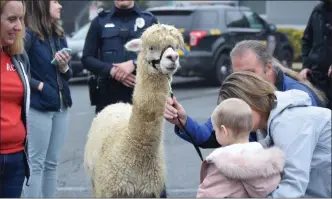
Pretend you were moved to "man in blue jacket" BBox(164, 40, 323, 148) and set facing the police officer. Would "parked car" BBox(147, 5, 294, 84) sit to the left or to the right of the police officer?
right

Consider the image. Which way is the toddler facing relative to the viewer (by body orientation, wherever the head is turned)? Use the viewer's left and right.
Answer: facing away from the viewer and to the left of the viewer

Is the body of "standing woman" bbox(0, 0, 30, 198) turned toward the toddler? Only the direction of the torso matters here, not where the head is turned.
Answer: yes

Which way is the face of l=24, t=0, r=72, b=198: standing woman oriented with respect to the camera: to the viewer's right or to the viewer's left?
to the viewer's right

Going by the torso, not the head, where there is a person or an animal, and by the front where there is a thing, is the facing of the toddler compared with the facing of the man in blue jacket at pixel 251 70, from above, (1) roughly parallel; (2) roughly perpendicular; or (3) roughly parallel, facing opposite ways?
roughly perpendicular

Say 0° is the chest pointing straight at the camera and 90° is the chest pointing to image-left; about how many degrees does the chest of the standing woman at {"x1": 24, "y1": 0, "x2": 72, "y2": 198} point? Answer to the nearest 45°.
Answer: approximately 315°

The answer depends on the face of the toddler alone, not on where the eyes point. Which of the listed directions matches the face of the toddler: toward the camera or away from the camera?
away from the camera

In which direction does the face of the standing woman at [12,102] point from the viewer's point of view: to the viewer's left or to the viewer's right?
to the viewer's right

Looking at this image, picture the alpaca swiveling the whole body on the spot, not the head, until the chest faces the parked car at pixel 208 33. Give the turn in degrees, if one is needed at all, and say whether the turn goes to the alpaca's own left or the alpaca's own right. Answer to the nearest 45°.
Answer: approximately 135° to the alpaca's own left

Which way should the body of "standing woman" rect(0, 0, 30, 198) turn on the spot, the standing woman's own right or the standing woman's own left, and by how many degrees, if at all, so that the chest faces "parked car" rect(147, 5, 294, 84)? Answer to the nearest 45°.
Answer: approximately 90° to the standing woman's own left

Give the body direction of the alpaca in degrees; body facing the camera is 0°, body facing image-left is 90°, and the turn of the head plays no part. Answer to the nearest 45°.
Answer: approximately 315°

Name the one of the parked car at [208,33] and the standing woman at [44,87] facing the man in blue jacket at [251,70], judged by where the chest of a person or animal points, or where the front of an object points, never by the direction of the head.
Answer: the standing woman

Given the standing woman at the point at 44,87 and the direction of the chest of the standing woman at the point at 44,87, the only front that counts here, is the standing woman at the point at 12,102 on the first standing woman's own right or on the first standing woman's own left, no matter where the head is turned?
on the first standing woman's own right

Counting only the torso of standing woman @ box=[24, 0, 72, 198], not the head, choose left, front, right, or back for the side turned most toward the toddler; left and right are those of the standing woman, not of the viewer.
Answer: front

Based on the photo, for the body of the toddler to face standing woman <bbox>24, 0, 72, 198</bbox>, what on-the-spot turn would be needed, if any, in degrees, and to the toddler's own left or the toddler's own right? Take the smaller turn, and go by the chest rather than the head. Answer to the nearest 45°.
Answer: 0° — they already face them
